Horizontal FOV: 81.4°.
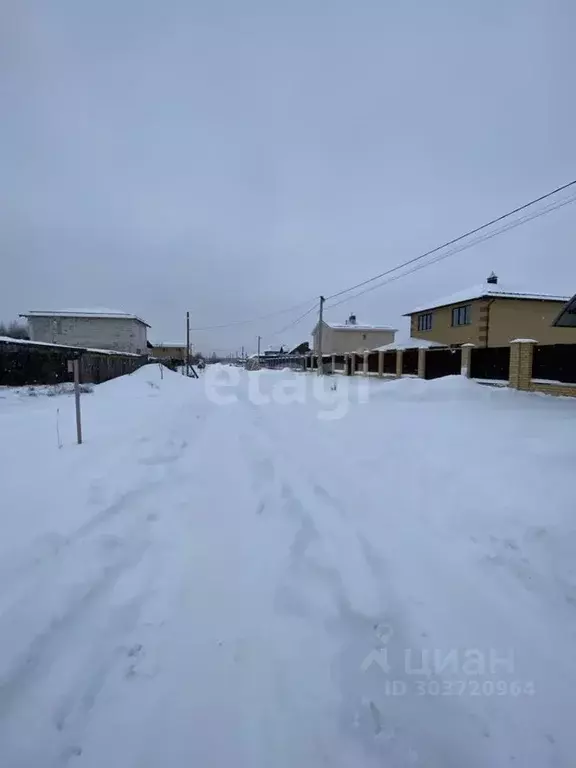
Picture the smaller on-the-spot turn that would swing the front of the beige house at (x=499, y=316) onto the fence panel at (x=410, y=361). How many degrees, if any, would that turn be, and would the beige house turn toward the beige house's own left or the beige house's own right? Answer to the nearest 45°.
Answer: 0° — it already faces it

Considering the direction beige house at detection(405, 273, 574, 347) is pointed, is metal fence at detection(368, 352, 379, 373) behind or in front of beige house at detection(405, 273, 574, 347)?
in front

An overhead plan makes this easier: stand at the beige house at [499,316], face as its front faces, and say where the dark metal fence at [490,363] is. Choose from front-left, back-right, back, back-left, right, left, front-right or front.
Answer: front-left

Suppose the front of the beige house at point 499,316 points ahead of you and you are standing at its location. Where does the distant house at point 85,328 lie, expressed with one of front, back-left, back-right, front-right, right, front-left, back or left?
front-right

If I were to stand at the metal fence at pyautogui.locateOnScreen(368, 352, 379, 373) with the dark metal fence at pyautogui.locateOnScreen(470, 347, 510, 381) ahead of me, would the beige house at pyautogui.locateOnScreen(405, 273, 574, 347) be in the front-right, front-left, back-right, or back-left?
front-left

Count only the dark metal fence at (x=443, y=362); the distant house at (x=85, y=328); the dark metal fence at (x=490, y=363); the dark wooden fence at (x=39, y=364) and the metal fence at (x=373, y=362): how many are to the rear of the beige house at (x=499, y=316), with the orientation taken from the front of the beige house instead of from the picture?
0

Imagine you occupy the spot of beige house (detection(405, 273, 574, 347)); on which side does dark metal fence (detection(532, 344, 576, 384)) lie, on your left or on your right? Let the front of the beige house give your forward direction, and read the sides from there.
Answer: on your left

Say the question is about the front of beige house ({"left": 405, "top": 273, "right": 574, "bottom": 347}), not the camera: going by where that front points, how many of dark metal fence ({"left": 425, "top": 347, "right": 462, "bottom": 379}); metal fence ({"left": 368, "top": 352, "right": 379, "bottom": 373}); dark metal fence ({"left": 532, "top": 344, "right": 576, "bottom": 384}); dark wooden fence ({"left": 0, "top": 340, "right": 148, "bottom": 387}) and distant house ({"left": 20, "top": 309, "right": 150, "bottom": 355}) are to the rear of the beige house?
0

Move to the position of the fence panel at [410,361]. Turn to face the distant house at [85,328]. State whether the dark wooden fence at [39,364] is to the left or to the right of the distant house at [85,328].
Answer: left

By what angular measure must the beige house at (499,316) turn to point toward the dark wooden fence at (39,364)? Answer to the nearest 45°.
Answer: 0° — it already faces it

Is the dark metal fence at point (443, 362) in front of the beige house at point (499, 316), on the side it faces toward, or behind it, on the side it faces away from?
in front

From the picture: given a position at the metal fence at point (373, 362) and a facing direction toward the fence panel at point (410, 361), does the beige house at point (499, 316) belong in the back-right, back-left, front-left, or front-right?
front-left

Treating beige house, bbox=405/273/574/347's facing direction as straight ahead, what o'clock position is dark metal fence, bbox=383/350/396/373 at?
The dark metal fence is roughly at 12 o'clock from the beige house.

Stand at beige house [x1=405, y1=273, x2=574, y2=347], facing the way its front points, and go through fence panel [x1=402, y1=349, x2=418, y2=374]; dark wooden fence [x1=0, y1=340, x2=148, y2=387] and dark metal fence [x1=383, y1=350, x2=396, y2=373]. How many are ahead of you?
3

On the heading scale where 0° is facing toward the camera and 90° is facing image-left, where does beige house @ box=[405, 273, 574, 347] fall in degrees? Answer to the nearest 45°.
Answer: approximately 45°

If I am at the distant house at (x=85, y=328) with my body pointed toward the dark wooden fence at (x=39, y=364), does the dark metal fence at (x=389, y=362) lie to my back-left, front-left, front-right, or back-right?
front-left

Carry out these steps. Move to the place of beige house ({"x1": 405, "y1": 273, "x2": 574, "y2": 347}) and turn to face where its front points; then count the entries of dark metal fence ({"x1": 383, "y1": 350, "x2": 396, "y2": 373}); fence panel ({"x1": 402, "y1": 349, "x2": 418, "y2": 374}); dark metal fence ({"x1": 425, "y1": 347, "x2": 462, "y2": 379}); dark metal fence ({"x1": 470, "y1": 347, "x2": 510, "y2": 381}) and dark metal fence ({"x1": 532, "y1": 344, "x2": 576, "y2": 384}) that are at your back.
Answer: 0
